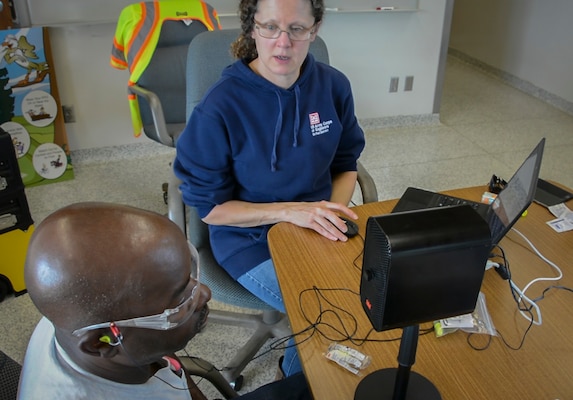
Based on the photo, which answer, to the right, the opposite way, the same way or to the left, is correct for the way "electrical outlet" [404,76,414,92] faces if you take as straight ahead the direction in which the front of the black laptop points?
to the left

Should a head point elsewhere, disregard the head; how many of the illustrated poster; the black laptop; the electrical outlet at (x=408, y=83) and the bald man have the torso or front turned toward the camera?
2

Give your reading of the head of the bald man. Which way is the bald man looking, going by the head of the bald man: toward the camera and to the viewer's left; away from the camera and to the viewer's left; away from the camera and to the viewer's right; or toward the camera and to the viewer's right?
away from the camera and to the viewer's right

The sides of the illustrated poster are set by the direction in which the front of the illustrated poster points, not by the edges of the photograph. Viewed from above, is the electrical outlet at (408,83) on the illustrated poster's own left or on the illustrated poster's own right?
on the illustrated poster's own left

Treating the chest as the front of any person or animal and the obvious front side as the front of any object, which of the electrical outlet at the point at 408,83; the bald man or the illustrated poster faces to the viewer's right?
the bald man

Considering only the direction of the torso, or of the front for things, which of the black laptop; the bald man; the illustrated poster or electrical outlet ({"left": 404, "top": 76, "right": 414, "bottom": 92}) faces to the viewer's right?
the bald man

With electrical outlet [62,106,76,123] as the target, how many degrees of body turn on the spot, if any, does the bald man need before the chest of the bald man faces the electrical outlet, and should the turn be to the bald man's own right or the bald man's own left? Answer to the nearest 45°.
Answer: approximately 90° to the bald man's own left

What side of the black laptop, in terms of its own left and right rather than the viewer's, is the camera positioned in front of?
left

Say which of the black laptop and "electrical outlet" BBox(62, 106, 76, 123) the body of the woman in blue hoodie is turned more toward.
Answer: the black laptop

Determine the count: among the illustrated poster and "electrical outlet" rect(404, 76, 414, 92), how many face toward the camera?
2
